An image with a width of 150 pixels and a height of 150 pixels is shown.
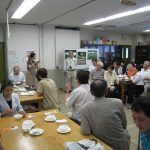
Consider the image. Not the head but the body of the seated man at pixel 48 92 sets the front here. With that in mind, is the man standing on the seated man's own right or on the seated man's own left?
on the seated man's own right

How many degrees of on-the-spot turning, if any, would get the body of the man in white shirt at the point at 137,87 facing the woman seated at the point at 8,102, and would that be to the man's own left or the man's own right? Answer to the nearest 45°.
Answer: approximately 45° to the man's own left

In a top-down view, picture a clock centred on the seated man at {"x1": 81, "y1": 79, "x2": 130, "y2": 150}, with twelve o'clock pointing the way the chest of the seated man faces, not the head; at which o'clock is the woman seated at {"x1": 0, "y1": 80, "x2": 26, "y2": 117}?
The woman seated is roughly at 10 o'clock from the seated man.

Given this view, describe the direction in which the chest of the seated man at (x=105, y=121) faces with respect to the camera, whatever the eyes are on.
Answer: away from the camera

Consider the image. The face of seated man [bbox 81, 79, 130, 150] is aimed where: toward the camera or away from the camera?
away from the camera
